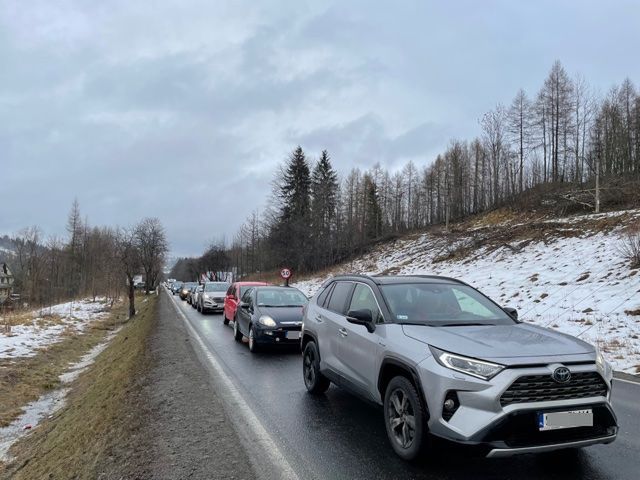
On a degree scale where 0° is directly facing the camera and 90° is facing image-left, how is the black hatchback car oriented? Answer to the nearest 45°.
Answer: approximately 315°

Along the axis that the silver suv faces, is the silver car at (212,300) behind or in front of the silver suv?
behind

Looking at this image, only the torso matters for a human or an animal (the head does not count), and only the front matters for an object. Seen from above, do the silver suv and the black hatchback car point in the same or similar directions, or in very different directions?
same or similar directions

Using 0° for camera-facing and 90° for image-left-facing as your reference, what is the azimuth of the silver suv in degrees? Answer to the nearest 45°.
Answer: approximately 315°

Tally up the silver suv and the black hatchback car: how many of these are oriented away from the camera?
0

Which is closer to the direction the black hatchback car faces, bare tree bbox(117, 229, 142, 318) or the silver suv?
the silver suv

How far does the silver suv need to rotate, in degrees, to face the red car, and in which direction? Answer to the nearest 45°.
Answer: approximately 180°

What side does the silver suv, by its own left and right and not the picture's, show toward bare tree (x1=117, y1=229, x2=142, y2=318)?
back

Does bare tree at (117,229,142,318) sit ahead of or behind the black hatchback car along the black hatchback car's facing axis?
behind

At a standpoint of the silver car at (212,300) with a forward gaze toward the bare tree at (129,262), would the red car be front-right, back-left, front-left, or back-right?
back-left

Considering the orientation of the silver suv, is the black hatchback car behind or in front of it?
behind
